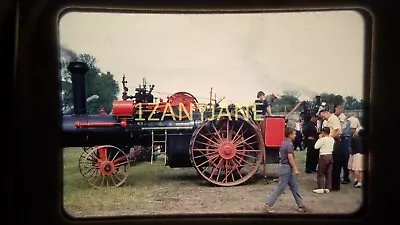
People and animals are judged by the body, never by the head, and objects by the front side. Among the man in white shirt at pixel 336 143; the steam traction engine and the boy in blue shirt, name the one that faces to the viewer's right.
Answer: the boy in blue shirt

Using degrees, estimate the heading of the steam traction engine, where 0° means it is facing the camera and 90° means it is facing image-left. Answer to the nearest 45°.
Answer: approximately 90°

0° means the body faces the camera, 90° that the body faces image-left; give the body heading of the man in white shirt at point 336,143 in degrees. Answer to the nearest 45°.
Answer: approximately 90°

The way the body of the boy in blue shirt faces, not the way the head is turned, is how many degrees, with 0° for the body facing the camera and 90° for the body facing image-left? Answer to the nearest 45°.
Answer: approximately 270°

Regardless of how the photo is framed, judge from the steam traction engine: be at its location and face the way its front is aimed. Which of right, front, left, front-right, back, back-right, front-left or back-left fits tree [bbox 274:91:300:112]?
right

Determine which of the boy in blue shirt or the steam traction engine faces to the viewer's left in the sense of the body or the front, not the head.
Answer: the steam traction engine

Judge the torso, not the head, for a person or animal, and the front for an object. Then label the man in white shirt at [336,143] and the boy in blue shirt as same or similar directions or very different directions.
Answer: very different directions

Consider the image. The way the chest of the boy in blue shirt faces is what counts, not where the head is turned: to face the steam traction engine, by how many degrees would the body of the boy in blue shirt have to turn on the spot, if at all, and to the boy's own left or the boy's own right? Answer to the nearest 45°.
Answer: approximately 180°
